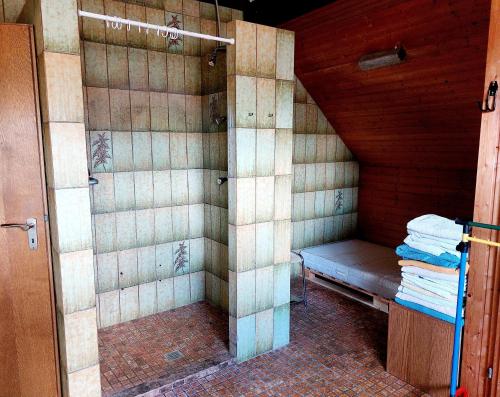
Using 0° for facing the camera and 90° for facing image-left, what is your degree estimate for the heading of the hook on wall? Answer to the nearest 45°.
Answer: approximately 45°

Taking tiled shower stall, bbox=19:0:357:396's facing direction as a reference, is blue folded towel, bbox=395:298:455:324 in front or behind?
in front

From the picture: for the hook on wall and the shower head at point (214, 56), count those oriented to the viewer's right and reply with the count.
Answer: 0

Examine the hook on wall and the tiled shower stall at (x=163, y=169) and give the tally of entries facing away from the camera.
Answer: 0
